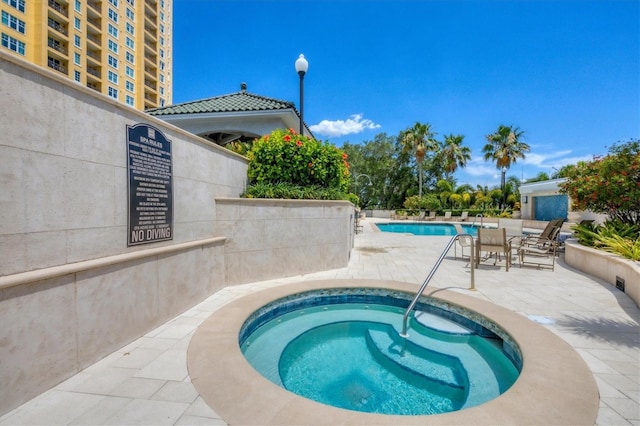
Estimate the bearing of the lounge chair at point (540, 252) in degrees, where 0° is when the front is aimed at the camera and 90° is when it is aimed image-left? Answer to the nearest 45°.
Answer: approximately 90°

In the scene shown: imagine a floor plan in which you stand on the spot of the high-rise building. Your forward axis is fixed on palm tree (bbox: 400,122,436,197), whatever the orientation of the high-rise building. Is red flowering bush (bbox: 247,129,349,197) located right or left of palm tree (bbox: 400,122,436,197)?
right

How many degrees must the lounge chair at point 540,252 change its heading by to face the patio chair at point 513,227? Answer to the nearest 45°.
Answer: approximately 45° to its right

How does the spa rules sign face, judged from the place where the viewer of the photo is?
facing the viewer and to the right of the viewer

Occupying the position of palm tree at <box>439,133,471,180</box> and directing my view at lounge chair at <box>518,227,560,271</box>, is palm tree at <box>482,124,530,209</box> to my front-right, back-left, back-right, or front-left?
front-left

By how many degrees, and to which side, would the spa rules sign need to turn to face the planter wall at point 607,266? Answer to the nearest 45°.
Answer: approximately 45° to its left

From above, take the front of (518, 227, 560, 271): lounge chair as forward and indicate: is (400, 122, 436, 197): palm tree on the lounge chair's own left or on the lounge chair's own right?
on the lounge chair's own right

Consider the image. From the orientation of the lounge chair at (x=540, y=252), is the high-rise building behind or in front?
in front

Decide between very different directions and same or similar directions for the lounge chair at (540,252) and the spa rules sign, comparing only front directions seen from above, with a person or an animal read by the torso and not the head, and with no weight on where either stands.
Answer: very different directions

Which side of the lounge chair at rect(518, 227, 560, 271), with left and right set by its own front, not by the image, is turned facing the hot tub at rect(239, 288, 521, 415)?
left

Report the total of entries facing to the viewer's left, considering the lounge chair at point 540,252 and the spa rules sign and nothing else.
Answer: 1

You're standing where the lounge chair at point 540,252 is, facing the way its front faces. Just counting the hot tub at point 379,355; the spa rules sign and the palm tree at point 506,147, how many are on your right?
1
